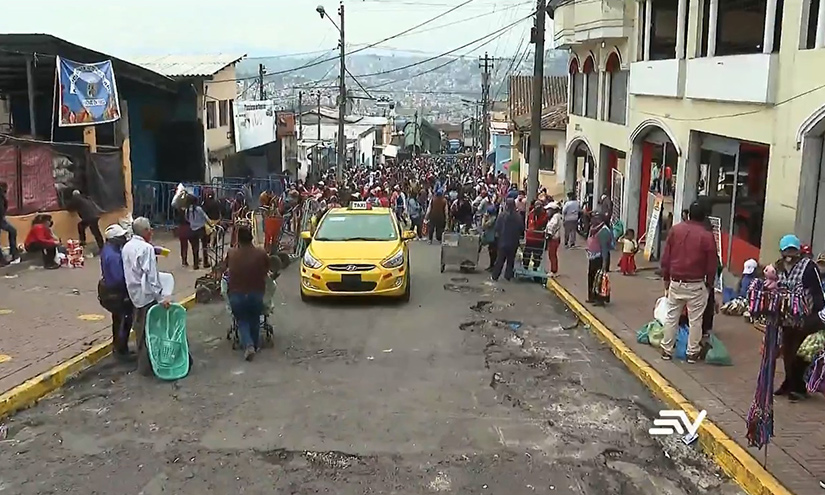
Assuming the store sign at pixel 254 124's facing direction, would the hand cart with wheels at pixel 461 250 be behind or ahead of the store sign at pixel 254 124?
ahead

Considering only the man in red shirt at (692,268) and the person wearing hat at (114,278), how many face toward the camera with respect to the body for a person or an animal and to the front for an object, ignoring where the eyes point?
0

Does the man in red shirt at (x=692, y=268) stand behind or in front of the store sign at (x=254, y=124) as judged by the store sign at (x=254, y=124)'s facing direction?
in front

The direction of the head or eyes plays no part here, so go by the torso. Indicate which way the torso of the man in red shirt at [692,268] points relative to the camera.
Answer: away from the camera

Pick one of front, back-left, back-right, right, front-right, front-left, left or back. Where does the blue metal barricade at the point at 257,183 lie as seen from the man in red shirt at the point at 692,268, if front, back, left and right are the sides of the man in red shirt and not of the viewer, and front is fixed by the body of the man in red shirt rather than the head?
front-left

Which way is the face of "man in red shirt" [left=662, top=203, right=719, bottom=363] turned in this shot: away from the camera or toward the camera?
away from the camera

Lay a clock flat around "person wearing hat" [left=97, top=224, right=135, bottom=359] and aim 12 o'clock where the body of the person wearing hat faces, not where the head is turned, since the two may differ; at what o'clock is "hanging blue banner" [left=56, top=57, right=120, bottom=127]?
The hanging blue banner is roughly at 9 o'clock from the person wearing hat.

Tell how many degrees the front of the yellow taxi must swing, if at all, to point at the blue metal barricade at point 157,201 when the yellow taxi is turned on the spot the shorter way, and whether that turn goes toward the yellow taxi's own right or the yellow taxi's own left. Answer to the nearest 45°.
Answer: approximately 135° to the yellow taxi's own right

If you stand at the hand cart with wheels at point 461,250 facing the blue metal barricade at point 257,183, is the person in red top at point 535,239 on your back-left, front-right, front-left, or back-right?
back-right

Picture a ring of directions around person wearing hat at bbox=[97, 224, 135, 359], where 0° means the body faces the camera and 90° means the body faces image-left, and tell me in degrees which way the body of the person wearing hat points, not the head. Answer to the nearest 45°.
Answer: approximately 270°

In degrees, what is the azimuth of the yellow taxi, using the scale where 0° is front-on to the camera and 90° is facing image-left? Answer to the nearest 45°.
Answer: approximately 0°
